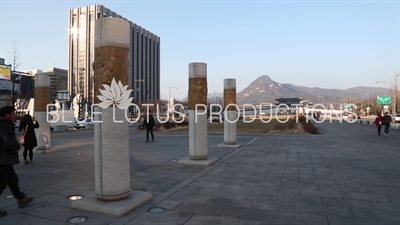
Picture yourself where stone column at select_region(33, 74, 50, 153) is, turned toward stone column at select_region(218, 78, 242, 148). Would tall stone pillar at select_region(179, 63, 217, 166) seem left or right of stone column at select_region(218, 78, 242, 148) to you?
right

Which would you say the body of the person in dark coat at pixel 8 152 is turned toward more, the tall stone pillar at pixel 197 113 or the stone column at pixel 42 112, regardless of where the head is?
the tall stone pillar
